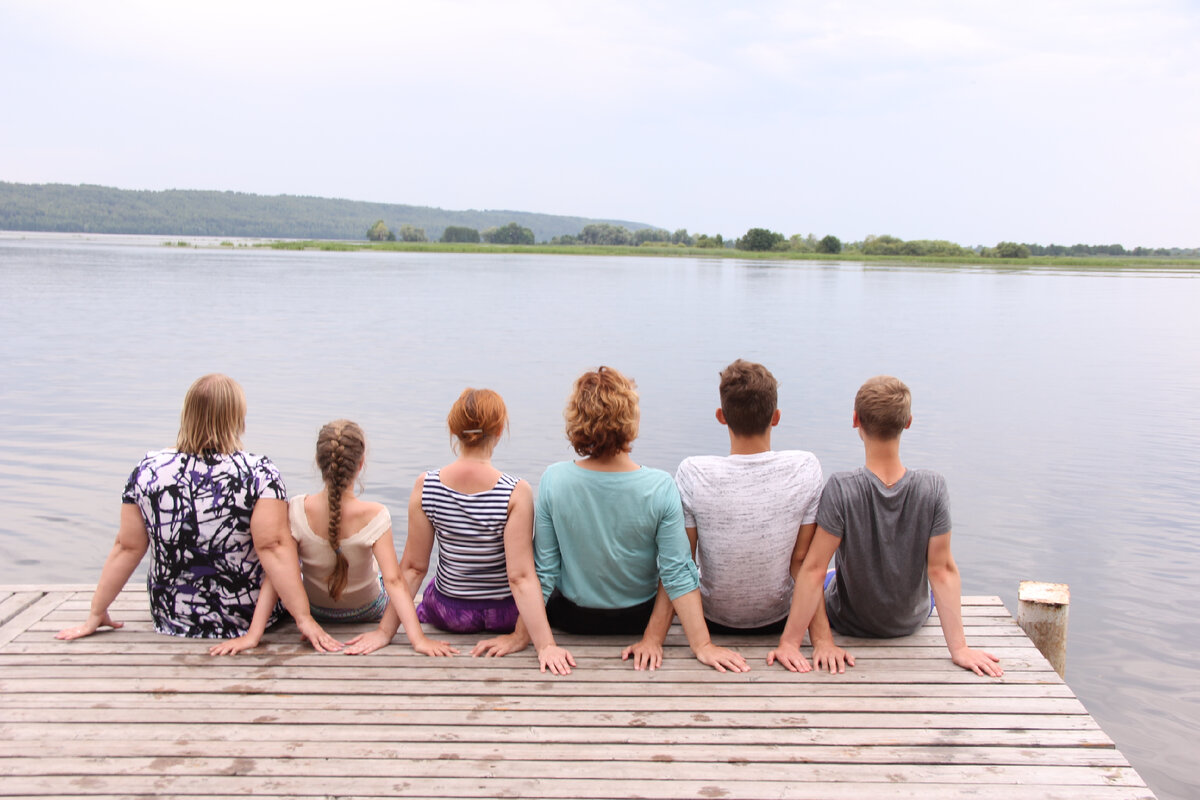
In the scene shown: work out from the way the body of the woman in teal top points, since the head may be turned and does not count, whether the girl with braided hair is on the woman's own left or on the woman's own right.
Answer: on the woman's own left

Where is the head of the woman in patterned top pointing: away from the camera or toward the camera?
away from the camera

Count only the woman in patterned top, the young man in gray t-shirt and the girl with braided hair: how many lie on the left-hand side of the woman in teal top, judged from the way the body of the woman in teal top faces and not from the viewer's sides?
2

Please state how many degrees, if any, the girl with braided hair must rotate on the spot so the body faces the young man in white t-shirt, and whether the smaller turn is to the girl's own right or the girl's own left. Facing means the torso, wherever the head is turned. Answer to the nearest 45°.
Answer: approximately 90° to the girl's own right

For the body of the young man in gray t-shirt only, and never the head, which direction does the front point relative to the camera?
away from the camera

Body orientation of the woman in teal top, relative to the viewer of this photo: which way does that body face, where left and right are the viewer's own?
facing away from the viewer

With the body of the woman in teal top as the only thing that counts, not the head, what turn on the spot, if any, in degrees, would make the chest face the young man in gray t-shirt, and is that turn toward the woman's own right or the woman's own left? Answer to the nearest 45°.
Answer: approximately 90° to the woman's own right

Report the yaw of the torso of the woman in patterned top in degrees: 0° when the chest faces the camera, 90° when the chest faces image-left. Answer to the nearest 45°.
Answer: approximately 180°

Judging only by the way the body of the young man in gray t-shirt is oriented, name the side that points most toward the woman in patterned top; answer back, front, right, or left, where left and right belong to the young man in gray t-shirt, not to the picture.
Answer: left

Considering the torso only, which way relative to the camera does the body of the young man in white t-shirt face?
away from the camera

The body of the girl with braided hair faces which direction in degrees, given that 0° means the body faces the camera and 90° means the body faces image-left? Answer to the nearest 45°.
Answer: approximately 180°
